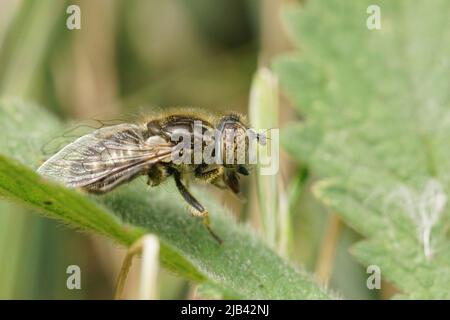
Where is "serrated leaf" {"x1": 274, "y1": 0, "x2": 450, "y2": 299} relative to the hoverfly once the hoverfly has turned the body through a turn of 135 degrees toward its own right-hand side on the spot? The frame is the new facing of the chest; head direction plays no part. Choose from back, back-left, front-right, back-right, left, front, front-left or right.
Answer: back

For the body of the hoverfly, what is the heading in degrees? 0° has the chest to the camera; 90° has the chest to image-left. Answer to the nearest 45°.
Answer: approximately 270°
